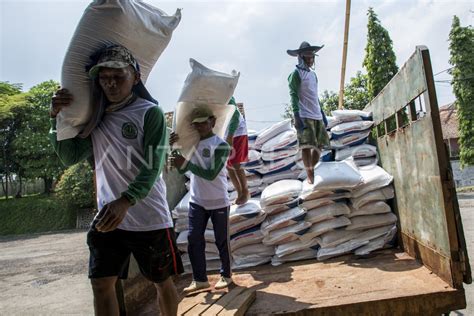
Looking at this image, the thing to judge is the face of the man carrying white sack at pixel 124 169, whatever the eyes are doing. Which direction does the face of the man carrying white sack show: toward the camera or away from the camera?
toward the camera

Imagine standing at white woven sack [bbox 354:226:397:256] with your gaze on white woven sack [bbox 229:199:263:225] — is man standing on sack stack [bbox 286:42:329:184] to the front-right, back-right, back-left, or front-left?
front-right

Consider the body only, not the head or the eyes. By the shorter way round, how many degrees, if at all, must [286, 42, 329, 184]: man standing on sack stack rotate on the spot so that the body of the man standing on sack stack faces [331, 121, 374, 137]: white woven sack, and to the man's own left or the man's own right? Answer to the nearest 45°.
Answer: approximately 90° to the man's own left

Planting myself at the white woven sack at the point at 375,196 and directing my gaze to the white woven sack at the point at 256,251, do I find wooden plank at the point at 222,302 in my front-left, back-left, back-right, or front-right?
front-left
